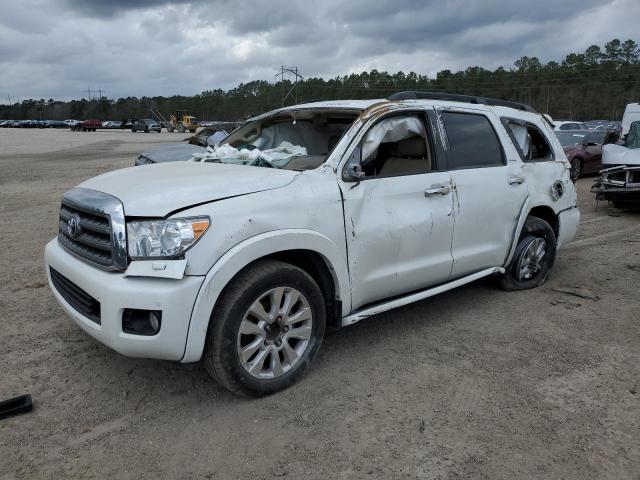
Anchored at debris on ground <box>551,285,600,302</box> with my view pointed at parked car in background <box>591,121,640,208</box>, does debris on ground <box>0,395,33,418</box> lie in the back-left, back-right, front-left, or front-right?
back-left

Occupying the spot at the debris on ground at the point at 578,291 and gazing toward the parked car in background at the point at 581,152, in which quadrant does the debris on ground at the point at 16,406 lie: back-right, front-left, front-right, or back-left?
back-left

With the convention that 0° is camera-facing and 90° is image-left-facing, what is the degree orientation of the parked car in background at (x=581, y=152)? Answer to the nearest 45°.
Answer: approximately 45°

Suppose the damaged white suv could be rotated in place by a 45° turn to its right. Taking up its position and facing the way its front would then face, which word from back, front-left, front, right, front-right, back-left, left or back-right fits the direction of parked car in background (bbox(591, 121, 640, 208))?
back-right

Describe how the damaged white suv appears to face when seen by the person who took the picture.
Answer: facing the viewer and to the left of the viewer

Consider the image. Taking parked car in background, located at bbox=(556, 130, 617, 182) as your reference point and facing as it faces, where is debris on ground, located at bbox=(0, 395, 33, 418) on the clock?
The debris on ground is roughly at 11 o'clock from the parked car in background.

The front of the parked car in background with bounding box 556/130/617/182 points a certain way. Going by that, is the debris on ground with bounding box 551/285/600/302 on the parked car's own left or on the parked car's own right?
on the parked car's own left

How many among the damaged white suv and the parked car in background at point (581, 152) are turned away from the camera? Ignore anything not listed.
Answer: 0

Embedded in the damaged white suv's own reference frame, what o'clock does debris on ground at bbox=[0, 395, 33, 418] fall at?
The debris on ground is roughly at 1 o'clock from the damaged white suv.

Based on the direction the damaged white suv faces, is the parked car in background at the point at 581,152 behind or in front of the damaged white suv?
behind

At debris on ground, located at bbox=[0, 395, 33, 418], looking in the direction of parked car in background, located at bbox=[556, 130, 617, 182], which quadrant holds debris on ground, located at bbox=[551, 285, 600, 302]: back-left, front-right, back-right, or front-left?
front-right
